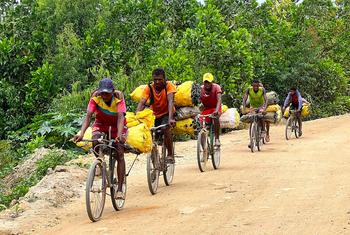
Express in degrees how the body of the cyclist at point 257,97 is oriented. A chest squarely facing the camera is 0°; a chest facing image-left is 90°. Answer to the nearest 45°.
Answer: approximately 0°

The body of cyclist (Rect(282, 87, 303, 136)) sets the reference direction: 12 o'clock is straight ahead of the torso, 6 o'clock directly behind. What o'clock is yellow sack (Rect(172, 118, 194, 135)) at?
The yellow sack is roughly at 11 o'clock from the cyclist.

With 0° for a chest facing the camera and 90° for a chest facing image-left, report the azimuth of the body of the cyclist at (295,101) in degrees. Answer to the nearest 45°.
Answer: approximately 45°

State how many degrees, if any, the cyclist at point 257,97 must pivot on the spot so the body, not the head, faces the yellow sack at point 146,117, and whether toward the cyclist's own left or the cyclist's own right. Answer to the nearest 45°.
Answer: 0° — they already face it

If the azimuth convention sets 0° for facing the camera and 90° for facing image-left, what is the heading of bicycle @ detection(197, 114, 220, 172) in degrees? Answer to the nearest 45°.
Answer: approximately 45°

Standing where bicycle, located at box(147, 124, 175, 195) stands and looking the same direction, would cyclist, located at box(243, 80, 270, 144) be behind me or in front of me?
behind

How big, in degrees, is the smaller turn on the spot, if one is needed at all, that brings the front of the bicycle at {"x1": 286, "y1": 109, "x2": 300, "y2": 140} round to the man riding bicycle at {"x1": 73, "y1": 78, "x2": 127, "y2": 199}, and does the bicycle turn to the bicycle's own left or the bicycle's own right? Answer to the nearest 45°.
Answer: approximately 45° to the bicycle's own left

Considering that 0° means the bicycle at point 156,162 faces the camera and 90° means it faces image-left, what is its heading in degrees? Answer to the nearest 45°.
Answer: approximately 45°

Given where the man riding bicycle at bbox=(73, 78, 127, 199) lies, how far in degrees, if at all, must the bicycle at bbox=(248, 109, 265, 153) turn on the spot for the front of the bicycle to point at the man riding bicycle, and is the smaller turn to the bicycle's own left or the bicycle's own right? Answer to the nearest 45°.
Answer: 0° — it already faces them
